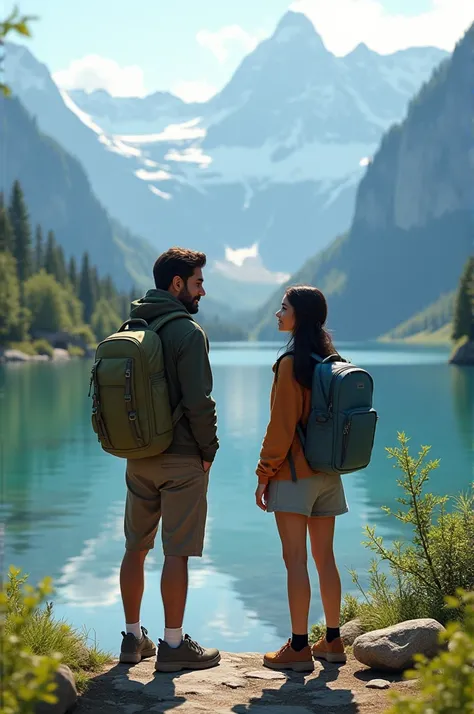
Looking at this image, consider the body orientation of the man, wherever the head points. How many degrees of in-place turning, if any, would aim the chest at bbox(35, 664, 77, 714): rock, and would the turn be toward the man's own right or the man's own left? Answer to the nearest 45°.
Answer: approximately 180°

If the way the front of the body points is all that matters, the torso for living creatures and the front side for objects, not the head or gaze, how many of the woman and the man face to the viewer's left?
1

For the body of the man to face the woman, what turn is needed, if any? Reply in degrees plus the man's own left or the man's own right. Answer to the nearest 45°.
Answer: approximately 45° to the man's own right

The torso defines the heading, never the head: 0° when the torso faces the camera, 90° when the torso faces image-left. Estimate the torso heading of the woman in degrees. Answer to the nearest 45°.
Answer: approximately 90°

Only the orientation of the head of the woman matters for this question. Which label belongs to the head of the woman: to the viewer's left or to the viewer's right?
to the viewer's left

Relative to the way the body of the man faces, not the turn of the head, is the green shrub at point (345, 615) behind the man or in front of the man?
in front

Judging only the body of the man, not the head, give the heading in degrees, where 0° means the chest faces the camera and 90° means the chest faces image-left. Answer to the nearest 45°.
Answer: approximately 225°

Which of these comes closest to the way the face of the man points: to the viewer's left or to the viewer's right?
to the viewer's right

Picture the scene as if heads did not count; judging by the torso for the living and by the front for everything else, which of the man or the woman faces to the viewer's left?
the woman

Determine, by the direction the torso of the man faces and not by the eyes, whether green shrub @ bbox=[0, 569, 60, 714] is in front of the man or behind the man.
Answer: behind

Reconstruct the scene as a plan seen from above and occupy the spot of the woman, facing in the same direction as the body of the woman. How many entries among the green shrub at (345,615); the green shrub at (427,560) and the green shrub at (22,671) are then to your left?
1
